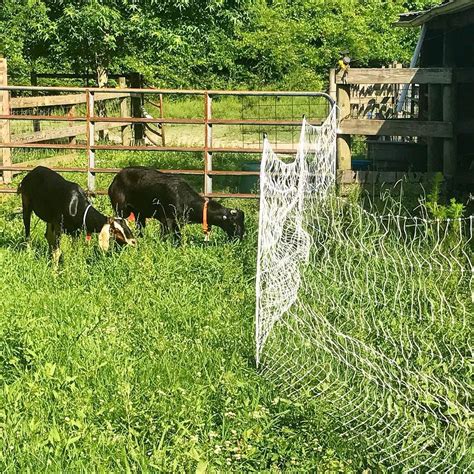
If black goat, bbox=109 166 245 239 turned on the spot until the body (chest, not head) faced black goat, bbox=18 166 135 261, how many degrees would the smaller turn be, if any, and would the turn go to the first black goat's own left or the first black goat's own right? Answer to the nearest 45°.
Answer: approximately 135° to the first black goat's own right

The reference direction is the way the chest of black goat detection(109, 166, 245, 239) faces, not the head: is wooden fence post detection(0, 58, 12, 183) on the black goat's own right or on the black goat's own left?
on the black goat's own left

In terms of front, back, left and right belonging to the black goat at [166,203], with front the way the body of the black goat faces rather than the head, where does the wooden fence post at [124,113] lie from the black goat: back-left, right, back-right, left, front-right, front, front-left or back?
left

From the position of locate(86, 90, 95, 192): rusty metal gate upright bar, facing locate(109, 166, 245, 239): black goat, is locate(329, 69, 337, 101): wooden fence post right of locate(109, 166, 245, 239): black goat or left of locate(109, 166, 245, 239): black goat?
left

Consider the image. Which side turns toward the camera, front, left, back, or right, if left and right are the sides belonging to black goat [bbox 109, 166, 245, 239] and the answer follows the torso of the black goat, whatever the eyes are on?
right

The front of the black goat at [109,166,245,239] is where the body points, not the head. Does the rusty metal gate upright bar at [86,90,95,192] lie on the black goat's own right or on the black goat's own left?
on the black goat's own left

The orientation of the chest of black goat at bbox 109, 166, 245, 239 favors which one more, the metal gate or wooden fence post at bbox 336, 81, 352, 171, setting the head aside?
the wooden fence post

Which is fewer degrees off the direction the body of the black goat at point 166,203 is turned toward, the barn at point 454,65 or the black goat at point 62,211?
the barn

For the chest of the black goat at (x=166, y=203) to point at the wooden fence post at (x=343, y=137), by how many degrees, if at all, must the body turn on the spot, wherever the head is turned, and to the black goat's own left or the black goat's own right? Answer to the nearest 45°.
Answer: approximately 45° to the black goat's own left
